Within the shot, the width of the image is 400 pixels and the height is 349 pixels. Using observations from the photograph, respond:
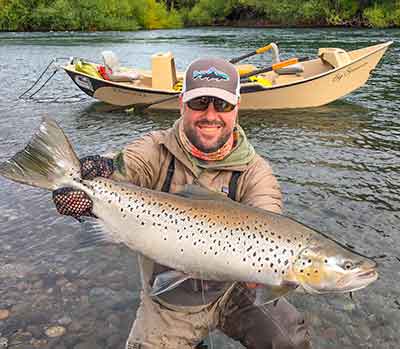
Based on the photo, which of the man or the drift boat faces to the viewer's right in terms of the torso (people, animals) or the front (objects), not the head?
the drift boat

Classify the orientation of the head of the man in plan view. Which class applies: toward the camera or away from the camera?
toward the camera

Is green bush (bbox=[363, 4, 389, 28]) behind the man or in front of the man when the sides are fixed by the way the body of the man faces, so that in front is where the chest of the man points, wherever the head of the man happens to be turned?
behind

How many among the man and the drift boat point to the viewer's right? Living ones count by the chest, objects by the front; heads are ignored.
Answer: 1

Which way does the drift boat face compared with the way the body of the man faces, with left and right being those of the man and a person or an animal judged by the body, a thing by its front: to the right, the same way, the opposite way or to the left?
to the left

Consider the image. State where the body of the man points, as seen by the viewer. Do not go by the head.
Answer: toward the camera

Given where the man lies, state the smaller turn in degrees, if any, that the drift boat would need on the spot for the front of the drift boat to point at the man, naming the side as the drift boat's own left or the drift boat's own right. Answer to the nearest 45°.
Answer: approximately 90° to the drift boat's own right

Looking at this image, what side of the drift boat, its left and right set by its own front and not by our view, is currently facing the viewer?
right

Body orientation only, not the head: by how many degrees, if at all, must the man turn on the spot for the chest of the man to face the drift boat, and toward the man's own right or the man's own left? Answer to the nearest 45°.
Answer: approximately 180°

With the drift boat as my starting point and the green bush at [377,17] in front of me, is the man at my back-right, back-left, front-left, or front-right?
back-right

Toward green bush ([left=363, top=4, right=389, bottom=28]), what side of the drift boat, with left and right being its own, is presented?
left

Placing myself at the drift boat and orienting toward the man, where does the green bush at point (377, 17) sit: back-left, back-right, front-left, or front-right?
back-left
